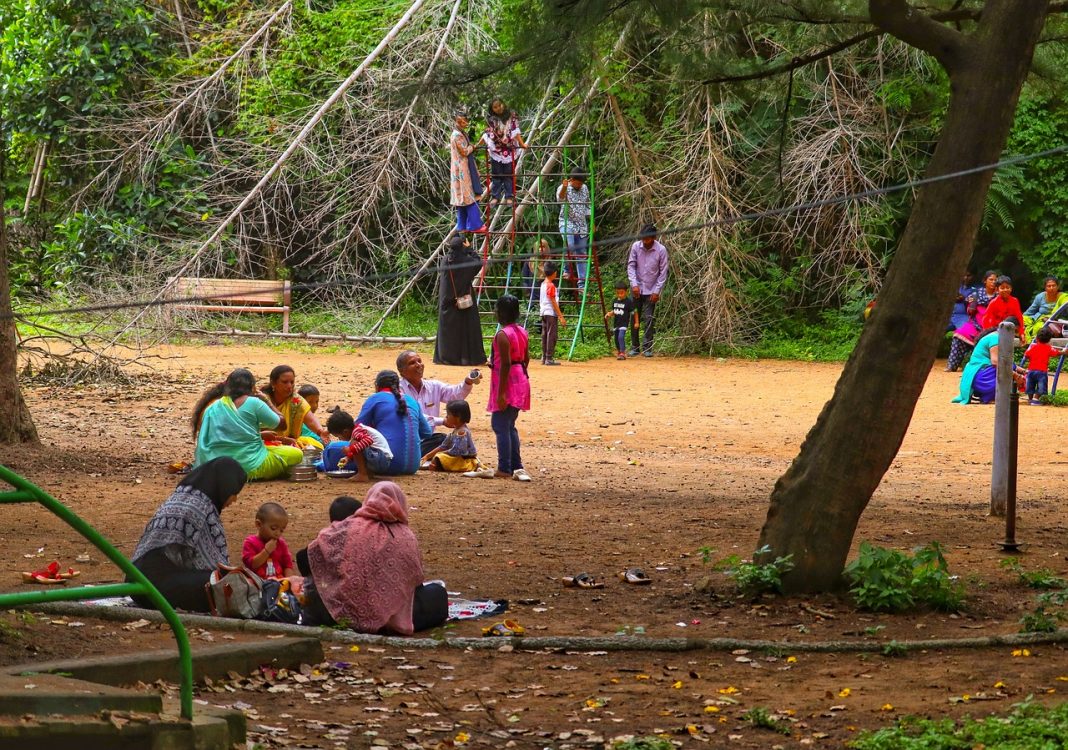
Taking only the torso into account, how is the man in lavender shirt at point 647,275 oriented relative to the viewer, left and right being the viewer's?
facing the viewer

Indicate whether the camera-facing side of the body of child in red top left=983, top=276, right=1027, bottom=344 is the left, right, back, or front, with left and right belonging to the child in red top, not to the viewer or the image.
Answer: front

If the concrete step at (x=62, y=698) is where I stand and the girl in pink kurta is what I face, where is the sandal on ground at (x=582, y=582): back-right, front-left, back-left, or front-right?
front-right

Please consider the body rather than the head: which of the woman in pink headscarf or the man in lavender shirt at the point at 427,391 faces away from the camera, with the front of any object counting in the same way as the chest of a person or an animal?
the woman in pink headscarf

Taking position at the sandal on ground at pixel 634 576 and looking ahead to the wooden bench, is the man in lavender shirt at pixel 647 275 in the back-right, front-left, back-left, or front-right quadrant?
front-right

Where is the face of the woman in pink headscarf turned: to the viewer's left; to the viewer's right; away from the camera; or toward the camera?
away from the camera

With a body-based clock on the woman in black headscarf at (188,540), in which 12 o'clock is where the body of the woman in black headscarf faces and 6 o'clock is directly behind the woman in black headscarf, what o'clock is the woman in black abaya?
The woman in black abaya is roughly at 11 o'clock from the woman in black headscarf.

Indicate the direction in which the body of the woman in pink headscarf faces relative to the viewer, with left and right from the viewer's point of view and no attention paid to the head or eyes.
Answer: facing away from the viewer

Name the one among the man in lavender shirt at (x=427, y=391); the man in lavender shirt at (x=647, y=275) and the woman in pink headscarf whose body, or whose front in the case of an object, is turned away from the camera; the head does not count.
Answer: the woman in pink headscarf

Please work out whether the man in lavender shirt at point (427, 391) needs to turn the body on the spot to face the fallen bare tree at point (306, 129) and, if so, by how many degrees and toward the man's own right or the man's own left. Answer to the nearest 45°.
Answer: approximately 135° to the man's own left

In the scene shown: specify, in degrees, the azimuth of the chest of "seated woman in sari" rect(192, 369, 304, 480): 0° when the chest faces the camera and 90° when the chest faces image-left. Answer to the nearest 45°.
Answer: approximately 225°

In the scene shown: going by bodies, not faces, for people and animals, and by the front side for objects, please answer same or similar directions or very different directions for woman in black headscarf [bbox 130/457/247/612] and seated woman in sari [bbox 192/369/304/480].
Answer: same or similar directions

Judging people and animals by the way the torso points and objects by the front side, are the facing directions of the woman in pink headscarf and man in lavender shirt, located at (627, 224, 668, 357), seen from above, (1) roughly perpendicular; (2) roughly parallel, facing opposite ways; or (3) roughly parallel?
roughly parallel, facing opposite ways

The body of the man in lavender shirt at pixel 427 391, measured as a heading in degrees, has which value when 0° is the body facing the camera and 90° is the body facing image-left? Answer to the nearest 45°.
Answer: approximately 315°

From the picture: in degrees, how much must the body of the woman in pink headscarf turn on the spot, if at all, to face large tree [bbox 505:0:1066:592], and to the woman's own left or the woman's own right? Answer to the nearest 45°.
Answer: approximately 90° to the woman's own right
